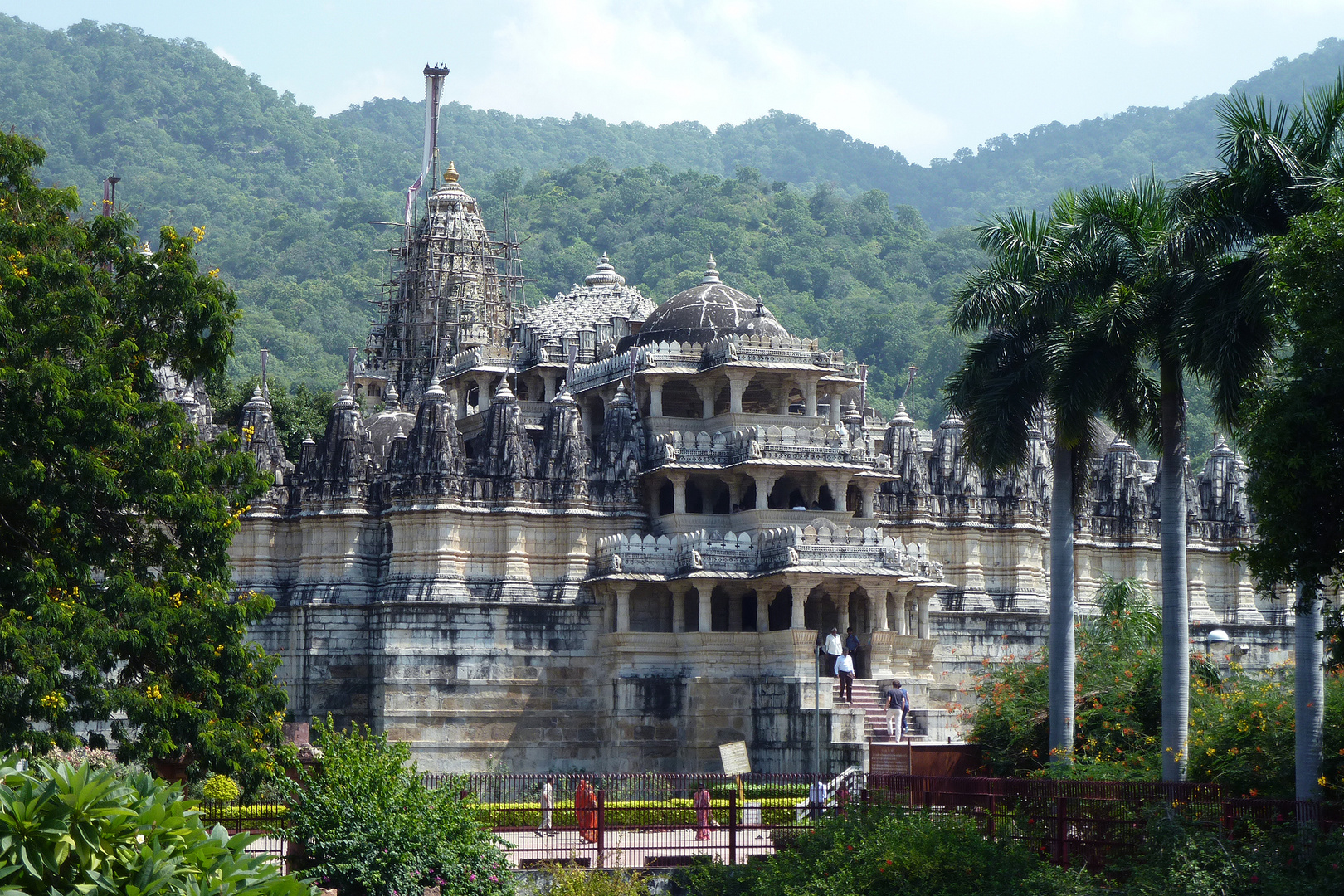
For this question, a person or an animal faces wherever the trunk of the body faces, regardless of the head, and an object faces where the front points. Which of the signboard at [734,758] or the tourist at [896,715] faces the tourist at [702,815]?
the signboard

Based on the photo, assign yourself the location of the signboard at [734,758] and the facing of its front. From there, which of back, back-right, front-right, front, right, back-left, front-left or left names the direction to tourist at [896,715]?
back-left

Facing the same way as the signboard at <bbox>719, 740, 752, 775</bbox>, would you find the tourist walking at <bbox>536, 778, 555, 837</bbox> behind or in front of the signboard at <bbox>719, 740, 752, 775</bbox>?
in front

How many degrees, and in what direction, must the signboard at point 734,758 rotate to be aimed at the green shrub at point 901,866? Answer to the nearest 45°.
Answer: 0° — it already faces it

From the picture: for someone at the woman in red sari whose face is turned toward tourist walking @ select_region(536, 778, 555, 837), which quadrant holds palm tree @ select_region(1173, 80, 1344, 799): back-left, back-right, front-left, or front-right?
back-right

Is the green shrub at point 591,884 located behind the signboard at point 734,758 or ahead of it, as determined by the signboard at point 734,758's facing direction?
ahead
